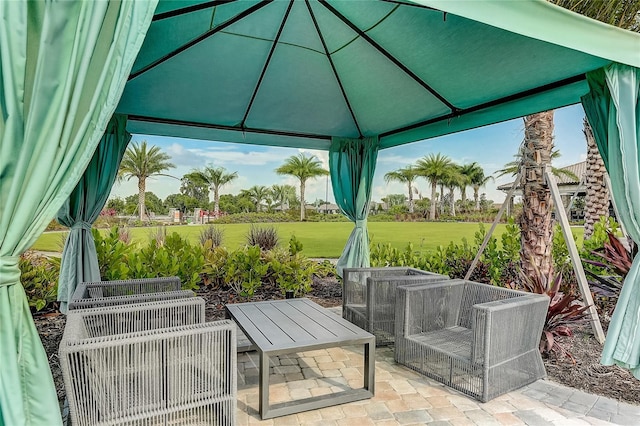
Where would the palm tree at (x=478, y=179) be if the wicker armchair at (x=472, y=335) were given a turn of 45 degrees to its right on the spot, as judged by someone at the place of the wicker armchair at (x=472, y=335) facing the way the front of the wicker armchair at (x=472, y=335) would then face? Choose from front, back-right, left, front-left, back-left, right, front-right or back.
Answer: right

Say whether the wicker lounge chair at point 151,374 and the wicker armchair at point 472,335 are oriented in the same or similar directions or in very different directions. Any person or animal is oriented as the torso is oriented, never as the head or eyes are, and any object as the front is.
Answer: very different directions

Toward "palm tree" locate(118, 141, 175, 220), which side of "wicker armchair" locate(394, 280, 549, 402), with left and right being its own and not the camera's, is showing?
right

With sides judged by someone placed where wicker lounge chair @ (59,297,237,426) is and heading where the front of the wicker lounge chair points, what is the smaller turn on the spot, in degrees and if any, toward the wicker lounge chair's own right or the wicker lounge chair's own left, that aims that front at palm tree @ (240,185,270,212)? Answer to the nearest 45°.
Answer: approximately 90° to the wicker lounge chair's own left

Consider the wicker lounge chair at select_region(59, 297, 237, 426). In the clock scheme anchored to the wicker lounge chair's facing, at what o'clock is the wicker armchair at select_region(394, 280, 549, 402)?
The wicker armchair is roughly at 12 o'clock from the wicker lounge chair.

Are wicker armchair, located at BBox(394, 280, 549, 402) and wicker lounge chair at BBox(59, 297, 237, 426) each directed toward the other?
yes

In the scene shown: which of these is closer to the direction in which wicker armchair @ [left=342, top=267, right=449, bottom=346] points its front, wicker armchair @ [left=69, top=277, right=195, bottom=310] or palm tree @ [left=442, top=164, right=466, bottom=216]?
the wicker armchair

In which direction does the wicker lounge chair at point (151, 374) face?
to the viewer's right

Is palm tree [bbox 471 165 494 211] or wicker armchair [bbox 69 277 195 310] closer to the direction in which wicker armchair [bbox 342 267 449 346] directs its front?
the wicker armchair

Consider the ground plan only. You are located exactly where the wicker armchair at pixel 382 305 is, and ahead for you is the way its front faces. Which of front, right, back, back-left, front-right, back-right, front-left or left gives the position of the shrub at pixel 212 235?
right

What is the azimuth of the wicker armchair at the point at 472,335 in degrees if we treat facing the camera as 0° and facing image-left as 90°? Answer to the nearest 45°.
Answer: approximately 45°

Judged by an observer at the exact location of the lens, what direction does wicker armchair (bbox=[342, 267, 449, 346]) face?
facing the viewer and to the left of the viewer

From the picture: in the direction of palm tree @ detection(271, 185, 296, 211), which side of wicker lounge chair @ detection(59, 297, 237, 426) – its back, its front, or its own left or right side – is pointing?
left

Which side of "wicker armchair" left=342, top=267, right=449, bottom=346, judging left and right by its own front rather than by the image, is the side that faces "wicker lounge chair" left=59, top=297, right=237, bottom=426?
front
